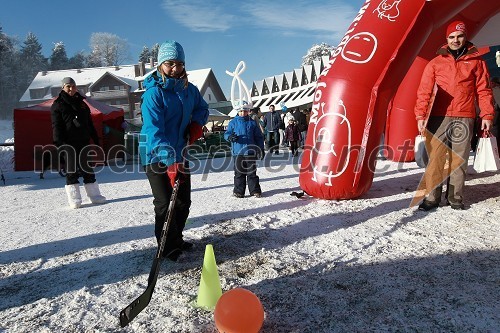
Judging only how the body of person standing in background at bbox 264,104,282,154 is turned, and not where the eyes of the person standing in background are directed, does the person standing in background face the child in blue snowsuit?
yes

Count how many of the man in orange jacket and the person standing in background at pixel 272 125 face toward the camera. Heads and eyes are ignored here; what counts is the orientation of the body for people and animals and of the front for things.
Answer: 2

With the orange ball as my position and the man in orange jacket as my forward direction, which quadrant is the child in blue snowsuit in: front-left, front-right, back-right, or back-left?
front-left

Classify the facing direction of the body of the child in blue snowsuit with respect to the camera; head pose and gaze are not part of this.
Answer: toward the camera

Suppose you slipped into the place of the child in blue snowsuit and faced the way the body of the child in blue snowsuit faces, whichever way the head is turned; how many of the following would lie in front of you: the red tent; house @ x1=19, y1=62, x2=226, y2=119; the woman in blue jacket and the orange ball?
2

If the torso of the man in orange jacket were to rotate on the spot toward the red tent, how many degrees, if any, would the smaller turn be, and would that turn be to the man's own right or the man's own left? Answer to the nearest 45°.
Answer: approximately 90° to the man's own right

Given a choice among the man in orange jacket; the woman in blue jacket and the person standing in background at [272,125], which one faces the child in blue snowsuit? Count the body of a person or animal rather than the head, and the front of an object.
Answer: the person standing in background

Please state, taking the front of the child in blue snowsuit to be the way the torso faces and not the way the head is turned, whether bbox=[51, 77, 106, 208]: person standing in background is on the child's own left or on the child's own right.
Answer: on the child's own right

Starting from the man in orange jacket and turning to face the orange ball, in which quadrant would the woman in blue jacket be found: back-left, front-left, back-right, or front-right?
front-right

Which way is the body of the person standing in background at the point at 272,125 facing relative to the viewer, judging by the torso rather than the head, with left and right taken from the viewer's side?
facing the viewer

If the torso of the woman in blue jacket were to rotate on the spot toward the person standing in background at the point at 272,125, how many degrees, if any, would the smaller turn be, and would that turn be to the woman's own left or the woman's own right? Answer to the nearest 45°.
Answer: approximately 135° to the woman's own left

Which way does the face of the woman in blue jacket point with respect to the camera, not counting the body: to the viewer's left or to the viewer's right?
to the viewer's right

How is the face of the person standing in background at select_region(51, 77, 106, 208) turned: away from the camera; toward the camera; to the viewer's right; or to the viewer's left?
toward the camera

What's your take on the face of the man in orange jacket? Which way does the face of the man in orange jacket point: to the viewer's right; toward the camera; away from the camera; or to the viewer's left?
toward the camera

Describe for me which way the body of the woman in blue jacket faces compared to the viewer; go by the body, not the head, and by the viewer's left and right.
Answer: facing the viewer and to the right of the viewer

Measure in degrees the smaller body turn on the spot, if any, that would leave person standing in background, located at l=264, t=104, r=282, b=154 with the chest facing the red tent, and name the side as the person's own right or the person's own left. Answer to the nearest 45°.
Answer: approximately 45° to the person's own right
